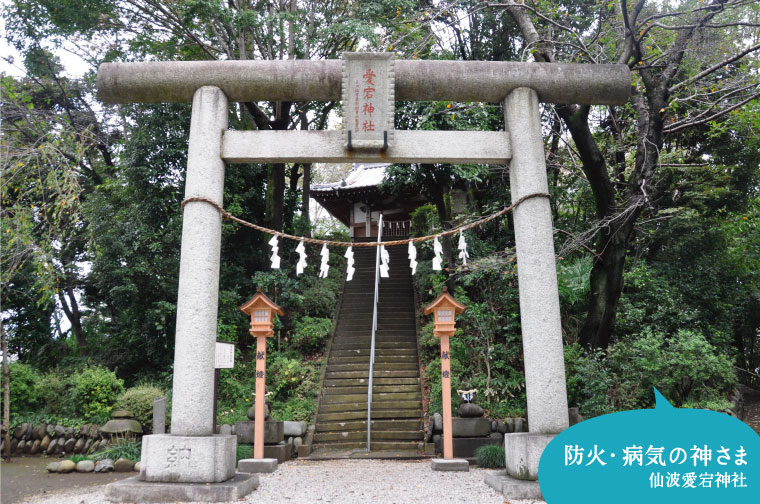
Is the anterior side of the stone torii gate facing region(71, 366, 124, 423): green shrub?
no

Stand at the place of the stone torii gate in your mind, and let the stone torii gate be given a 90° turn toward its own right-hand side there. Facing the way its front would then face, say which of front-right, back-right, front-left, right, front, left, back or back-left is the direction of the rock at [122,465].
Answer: front-right

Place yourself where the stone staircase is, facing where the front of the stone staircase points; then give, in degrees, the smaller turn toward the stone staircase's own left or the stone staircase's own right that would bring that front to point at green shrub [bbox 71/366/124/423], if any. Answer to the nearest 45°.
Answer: approximately 90° to the stone staircase's own right

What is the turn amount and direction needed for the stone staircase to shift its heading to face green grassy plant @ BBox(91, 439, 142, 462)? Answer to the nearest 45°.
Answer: approximately 45° to its right

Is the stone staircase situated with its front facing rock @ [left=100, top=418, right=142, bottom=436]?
no

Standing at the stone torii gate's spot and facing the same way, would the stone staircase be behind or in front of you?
behind

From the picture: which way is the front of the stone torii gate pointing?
toward the camera

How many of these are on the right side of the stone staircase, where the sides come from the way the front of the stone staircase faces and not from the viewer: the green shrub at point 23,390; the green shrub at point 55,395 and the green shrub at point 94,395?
3

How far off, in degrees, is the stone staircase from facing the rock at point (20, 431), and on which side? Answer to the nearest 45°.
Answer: approximately 90° to its right

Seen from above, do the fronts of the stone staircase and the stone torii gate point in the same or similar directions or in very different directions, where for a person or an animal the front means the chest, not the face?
same or similar directions

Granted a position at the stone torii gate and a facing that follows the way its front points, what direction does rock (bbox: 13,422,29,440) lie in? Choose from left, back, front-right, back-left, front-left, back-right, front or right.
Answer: back-right

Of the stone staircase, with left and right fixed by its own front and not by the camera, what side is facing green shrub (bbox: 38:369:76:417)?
right

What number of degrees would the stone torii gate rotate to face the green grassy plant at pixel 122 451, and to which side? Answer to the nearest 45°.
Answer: approximately 135° to its right

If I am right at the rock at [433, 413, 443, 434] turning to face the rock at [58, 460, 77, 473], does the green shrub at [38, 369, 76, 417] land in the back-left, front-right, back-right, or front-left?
front-right

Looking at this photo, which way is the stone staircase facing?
toward the camera

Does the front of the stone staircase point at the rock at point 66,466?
no

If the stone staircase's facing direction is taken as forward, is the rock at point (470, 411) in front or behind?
in front

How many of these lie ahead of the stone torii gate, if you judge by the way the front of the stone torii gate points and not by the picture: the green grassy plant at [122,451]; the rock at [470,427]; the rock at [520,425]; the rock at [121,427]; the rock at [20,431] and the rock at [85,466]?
0

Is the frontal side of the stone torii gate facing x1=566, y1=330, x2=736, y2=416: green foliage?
no
